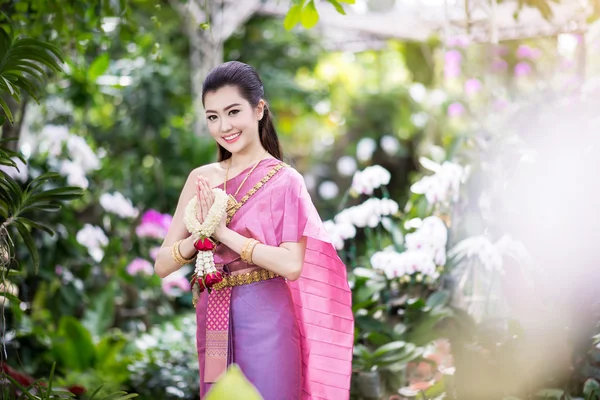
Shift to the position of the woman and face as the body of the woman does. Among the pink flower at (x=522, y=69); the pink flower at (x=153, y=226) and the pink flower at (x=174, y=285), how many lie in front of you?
0

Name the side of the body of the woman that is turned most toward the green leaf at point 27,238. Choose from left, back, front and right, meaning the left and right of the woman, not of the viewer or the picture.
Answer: right

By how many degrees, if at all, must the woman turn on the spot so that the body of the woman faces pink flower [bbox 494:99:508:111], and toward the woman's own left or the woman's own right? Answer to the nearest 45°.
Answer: approximately 180°

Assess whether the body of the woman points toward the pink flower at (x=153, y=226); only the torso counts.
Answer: no

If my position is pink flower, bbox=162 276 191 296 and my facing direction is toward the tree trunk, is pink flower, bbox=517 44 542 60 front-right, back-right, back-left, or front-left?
front-right

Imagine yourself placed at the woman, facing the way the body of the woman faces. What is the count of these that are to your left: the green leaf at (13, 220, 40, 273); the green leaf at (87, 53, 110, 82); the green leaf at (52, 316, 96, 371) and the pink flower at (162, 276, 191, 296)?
0

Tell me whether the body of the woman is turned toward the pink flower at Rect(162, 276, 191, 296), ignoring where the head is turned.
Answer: no

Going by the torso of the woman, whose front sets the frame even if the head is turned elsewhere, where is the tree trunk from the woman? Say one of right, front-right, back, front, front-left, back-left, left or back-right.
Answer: back-right

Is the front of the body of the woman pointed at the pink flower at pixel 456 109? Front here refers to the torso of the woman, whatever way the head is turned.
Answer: no

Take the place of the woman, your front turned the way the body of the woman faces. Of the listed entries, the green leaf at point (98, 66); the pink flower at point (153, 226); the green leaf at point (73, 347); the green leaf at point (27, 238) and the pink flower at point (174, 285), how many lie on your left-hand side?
0

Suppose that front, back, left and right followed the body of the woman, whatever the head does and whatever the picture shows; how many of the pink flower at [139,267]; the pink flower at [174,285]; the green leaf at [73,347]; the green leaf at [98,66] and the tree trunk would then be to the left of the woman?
0

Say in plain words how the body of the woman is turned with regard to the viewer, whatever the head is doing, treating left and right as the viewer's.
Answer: facing the viewer and to the left of the viewer

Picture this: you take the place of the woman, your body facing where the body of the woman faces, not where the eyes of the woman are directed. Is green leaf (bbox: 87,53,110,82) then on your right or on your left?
on your right

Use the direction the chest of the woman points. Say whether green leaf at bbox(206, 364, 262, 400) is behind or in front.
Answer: in front

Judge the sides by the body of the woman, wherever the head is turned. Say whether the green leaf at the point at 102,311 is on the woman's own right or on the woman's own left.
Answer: on the woman's own right

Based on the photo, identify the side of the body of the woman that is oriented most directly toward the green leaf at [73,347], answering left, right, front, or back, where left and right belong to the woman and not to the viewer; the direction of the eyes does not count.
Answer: right

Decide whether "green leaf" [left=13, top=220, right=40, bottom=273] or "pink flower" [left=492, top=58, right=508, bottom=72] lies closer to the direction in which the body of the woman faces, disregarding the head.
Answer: the green leaf

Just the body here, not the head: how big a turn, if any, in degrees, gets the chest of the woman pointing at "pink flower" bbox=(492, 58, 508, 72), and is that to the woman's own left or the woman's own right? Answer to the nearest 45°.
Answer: approximately 180°
